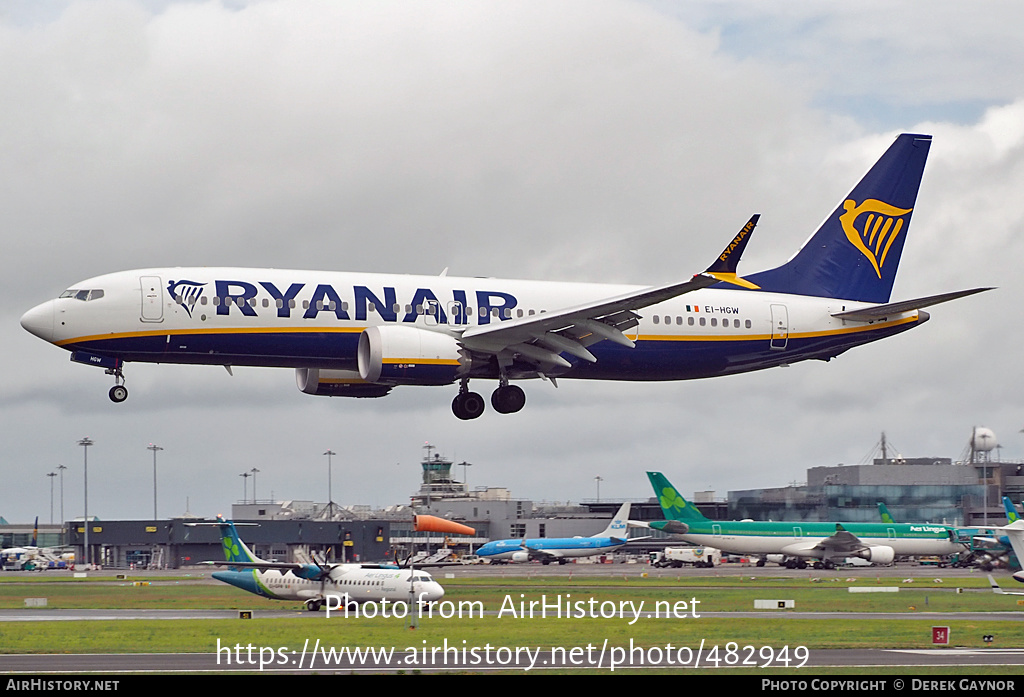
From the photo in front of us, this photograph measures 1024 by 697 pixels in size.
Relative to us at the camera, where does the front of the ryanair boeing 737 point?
facing to the left of the viewer
